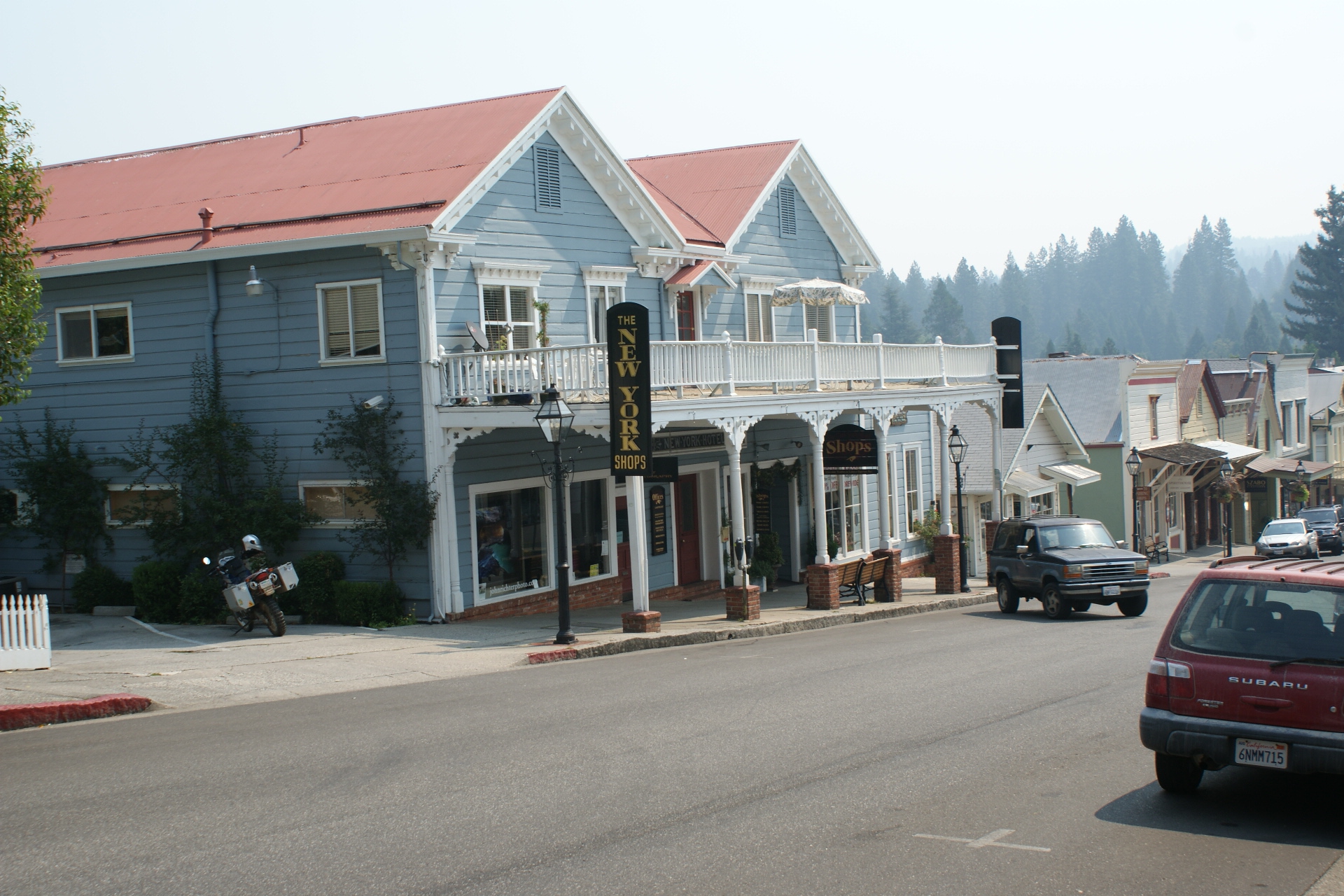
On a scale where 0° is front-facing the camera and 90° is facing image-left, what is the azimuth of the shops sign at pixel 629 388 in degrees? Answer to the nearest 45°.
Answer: approximately 0°

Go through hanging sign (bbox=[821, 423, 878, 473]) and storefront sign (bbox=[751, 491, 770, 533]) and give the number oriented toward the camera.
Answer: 2

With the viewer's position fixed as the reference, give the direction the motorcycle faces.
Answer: facing away from the viewer and to the left of the viewer

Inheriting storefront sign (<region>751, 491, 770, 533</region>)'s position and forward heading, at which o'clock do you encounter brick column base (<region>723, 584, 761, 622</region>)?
The brick column base is roughly at 12 o'clock from the storefront sign.

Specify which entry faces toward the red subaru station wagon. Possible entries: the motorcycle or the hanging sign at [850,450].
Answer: the hanging sign

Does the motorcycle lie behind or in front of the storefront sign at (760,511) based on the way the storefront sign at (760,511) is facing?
in front

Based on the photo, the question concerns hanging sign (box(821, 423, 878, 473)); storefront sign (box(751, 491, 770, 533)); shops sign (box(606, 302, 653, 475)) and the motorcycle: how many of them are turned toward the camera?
3
